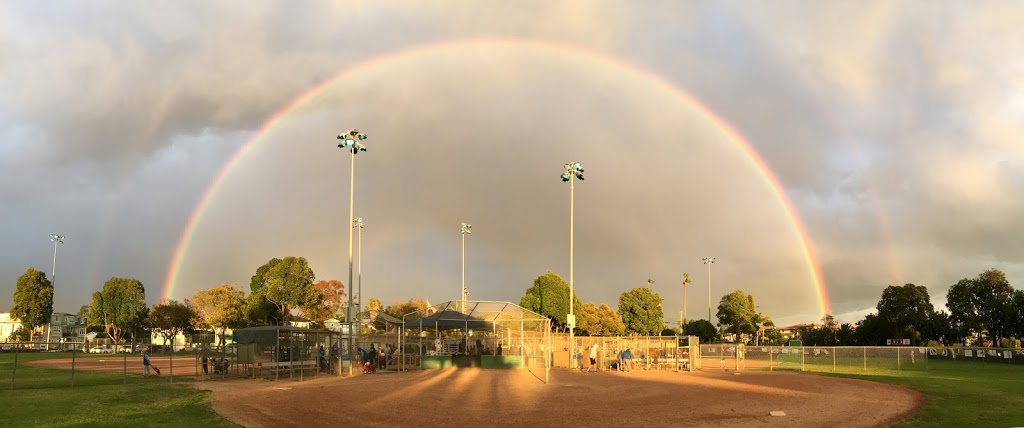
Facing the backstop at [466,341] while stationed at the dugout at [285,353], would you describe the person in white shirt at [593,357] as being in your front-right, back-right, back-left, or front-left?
front-right

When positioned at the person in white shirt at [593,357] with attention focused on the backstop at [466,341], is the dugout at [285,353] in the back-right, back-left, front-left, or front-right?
front-left

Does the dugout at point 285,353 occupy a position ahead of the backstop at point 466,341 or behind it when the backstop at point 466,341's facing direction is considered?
ahead

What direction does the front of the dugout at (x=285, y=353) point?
toward the camera

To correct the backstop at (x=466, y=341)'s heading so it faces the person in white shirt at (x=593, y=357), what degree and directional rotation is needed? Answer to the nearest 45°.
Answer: approximately 45° to its left

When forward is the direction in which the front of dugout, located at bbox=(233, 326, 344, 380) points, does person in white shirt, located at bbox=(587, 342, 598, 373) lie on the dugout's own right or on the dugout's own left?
on the dugout's own left

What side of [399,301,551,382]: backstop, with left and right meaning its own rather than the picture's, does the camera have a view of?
front

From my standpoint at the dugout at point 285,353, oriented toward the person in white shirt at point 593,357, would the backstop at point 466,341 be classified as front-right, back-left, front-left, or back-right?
front-left

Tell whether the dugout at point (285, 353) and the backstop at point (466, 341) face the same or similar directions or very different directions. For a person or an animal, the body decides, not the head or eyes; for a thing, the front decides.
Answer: same or similar directions
